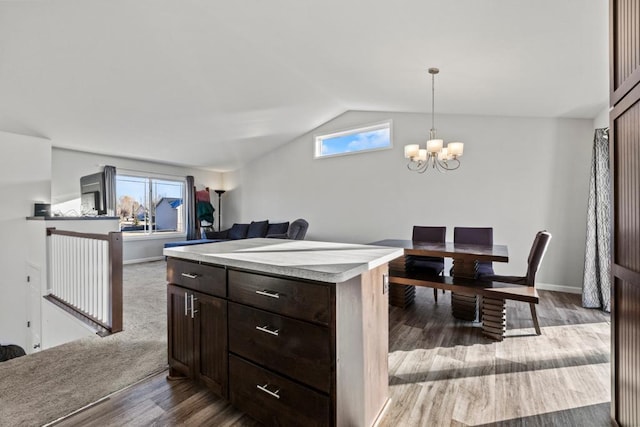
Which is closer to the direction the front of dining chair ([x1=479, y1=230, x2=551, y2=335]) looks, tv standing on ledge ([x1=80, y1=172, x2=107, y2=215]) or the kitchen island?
the tv standing on ledge

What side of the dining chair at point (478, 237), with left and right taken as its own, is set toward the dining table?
front

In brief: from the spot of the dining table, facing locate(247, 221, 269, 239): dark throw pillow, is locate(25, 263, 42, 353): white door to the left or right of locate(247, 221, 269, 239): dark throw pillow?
left

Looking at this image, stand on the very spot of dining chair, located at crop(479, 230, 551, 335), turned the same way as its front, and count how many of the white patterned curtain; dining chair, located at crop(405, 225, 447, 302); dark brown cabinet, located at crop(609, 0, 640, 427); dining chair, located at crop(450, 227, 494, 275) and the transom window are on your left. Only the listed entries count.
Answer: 1

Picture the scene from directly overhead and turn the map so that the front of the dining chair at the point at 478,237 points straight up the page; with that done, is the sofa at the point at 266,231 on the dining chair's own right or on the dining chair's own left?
on the dining chair's own right

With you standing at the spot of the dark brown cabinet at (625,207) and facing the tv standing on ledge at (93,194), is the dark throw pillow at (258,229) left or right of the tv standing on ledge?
right

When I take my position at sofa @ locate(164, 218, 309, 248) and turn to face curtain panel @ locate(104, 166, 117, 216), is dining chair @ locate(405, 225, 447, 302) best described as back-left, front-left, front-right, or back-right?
back-left

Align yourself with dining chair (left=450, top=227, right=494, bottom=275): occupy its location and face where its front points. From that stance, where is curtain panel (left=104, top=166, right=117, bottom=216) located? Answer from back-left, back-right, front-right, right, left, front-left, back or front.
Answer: right

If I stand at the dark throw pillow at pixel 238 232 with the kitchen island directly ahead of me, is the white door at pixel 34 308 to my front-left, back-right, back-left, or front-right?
front-right

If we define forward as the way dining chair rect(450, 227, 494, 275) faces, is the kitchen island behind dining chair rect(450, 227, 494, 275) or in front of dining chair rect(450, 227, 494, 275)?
in front

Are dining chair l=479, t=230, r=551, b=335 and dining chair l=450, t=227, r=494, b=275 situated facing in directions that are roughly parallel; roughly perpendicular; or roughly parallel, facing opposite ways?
roughly perpendicular

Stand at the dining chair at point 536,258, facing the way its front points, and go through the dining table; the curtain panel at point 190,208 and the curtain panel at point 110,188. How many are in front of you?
3

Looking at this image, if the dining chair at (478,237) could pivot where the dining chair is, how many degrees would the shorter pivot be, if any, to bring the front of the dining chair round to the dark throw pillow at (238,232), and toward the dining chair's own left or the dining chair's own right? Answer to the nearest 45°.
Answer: approximately 90° to the dining chair's own right

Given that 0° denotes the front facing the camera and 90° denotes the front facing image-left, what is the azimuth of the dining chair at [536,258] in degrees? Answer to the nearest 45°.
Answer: approximately 90°

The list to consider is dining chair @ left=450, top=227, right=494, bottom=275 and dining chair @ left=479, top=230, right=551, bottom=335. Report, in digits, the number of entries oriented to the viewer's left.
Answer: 1

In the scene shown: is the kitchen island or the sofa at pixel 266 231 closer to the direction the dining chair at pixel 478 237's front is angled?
the kitchen island

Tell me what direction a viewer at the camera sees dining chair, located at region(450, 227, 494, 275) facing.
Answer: facing the viewer
